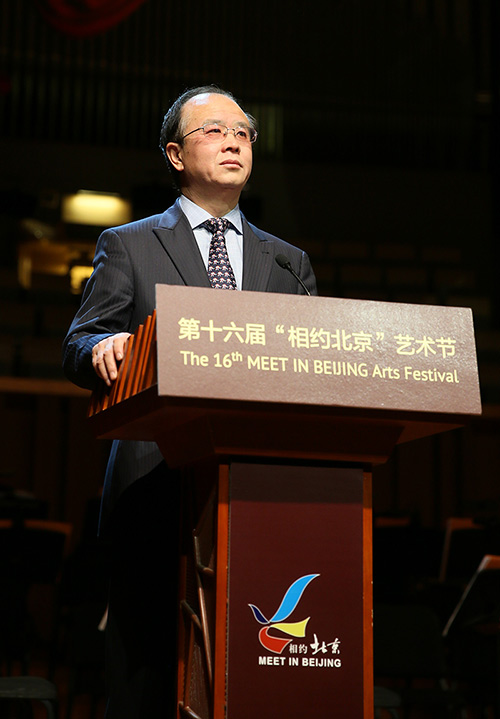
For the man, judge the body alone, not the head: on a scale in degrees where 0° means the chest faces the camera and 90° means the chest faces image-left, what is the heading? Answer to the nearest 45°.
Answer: approximately 315°

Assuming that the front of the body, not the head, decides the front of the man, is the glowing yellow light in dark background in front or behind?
behind
